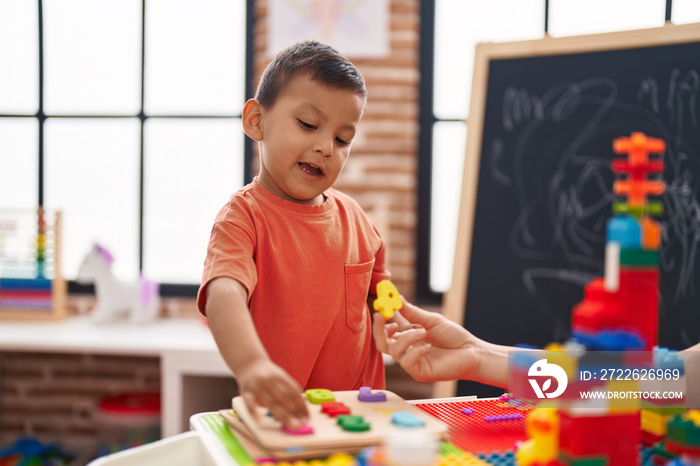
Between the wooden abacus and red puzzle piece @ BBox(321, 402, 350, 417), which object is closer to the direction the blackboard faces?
the red puzzle piece

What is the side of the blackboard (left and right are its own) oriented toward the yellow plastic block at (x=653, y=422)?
front

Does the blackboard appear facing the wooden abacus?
no

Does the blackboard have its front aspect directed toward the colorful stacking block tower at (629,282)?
yes

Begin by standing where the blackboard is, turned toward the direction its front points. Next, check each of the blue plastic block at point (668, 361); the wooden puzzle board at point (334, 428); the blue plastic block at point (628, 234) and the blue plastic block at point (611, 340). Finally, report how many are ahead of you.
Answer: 4

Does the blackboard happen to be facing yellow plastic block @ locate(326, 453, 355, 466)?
yes

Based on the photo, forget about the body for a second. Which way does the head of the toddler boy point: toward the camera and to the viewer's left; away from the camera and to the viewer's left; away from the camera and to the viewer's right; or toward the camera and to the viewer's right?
toward the camera and to the viewer's right

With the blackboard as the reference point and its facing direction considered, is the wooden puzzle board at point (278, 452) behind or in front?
in front

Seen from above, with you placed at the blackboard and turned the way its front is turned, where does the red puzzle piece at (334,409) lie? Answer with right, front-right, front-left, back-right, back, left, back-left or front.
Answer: front

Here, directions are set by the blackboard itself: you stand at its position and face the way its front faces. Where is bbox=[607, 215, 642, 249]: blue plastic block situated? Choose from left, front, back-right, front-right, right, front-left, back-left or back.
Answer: front

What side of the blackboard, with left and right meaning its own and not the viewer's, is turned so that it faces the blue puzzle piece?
front

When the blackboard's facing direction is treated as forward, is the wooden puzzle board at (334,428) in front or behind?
in front

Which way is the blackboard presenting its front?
toward the camera

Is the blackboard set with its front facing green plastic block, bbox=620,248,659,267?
yes

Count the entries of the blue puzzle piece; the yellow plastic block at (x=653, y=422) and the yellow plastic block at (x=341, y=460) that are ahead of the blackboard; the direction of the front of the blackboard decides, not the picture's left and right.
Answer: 3
